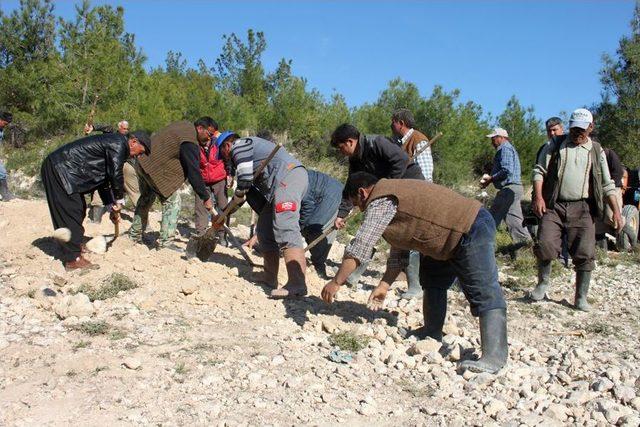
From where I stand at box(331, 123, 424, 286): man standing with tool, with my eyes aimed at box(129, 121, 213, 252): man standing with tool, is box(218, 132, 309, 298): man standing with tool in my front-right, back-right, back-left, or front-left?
front-left

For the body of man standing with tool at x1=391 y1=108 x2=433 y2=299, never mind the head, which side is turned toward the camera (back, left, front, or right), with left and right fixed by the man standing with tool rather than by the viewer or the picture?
left

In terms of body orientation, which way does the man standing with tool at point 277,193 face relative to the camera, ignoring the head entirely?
to the viewer's left

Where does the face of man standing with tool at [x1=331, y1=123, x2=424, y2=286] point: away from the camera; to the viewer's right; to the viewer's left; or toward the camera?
to the viewer's left

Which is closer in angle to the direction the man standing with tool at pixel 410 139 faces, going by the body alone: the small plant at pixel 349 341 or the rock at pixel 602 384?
the small plant

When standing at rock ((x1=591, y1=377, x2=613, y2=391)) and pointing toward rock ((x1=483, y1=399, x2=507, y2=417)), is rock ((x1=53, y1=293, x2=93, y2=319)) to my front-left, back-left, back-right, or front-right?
front-right

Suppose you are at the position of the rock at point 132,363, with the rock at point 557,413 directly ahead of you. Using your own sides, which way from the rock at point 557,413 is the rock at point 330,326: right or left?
left

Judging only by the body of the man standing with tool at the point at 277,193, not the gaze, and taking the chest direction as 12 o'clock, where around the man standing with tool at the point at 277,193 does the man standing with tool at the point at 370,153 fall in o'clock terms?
the man standing with tool at the point at 370,153 is roughly at 6 o'clock from the man standing with tool at the point at 277,193.
